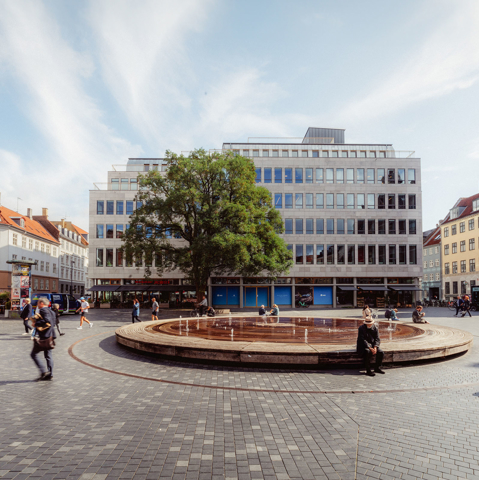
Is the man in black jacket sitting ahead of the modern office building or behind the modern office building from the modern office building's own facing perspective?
ahead

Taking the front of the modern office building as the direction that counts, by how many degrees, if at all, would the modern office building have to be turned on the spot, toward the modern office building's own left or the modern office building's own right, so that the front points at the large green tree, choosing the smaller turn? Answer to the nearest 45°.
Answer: approximately 45° to the modern office building's own right

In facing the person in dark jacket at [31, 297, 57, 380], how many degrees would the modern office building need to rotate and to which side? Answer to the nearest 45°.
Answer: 0° — it already faces them

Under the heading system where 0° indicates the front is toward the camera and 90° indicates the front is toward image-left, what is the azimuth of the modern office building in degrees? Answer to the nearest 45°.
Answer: approximately 0°

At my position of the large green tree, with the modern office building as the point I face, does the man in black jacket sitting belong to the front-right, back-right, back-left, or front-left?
back-right
